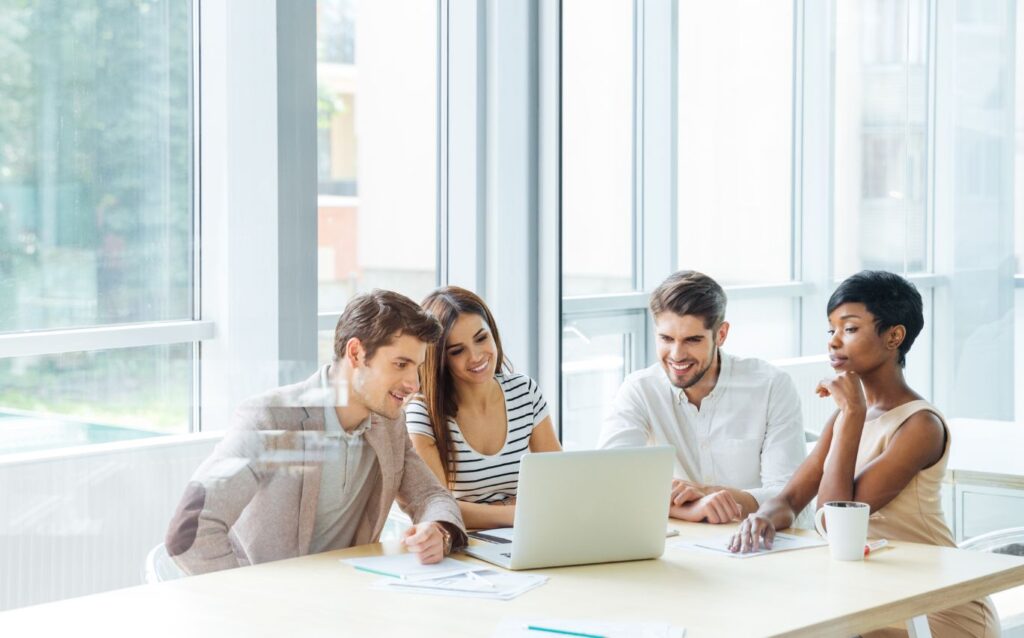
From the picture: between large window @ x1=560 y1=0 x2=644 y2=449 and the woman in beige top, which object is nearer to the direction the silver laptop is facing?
the large window

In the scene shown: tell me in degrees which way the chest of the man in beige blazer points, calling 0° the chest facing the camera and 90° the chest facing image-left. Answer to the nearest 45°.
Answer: approximately 315°

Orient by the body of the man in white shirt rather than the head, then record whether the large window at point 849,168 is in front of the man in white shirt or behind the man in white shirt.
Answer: behind

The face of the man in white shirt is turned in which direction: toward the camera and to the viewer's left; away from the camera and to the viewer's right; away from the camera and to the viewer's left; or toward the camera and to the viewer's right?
toward the camera and to the viewer's left

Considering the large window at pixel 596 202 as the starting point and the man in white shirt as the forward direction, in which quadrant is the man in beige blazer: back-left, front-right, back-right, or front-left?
front-right

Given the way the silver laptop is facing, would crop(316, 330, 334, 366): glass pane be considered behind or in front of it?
in front

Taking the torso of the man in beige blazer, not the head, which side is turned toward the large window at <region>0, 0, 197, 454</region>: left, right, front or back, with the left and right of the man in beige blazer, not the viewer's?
back

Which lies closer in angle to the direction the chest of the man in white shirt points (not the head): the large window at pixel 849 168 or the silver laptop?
the silver laptop

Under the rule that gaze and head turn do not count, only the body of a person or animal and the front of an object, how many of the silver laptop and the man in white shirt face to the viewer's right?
0

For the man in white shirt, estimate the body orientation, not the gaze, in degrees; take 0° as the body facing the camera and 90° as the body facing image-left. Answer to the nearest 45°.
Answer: approximately 45°

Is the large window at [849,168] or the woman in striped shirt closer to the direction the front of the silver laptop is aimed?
the woman in striped shirt

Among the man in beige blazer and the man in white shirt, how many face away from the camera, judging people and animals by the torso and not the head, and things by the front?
0

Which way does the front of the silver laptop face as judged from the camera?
facing away from the viewer and to the left of the viewer
